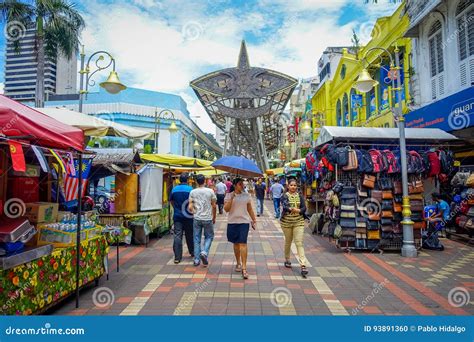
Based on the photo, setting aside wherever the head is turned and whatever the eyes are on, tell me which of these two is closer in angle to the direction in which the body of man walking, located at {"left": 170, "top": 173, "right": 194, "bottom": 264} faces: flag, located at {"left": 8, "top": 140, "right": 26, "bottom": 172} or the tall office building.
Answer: the tall office building

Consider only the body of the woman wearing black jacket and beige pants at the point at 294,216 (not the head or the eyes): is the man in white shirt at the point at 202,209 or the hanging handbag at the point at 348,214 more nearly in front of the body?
the man in white shirt

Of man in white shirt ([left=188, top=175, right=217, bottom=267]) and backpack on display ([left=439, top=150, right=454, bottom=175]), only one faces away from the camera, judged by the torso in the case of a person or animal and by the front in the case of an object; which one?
the man in white shirt

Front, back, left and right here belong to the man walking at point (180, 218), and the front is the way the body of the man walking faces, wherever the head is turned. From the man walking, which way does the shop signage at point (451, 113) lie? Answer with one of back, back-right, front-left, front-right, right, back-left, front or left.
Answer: right

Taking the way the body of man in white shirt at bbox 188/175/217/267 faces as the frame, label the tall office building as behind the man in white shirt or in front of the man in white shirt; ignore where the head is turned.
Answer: in front

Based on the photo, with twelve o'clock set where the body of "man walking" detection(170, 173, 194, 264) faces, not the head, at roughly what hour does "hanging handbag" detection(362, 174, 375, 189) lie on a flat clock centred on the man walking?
The hanging handbag is roughly at 3 o'clock from the man walking.

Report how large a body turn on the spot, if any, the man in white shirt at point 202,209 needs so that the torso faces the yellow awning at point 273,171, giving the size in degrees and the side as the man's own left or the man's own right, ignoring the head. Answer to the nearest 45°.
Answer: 0° — they already face it

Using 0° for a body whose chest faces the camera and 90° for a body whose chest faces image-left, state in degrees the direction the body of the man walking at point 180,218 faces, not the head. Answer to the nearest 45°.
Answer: approximately 180°

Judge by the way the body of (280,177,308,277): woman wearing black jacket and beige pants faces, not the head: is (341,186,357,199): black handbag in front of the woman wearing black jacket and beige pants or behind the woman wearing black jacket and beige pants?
behind

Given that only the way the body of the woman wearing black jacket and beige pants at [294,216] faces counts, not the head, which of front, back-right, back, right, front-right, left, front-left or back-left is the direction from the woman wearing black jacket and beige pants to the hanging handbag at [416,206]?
back-left

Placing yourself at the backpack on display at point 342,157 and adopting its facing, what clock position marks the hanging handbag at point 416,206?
The hanging handbag is roughly at 8 o'clock from the backpack on display.

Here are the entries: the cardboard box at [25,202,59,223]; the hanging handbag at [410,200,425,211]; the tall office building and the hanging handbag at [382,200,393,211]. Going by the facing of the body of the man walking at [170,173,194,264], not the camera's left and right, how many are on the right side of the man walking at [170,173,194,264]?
2

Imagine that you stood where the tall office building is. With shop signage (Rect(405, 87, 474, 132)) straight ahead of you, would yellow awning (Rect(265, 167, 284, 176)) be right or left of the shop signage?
left
